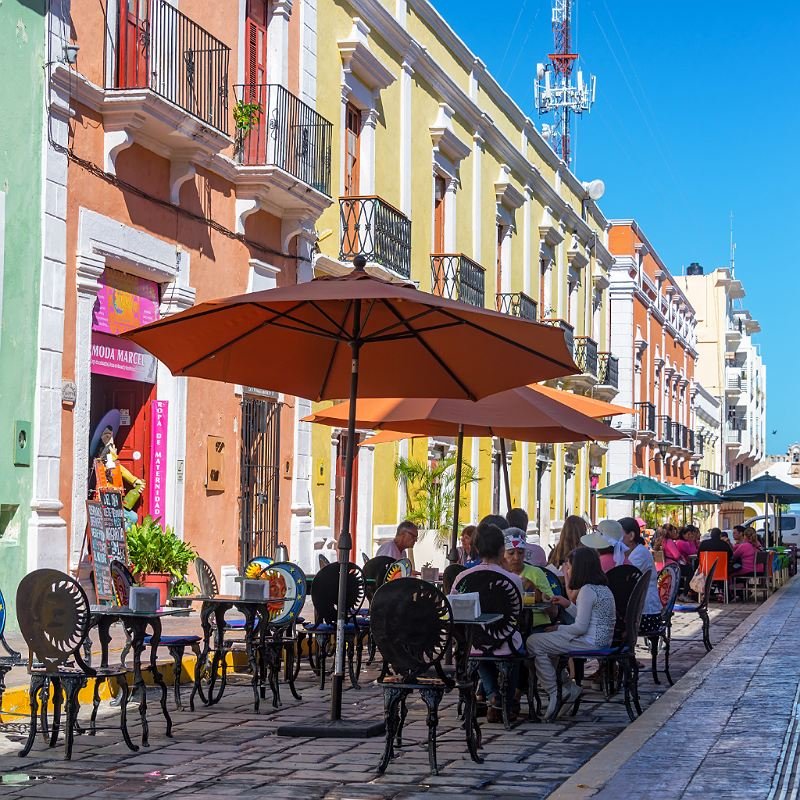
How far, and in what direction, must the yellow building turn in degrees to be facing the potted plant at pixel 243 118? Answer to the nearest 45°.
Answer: approximately 45° to its right

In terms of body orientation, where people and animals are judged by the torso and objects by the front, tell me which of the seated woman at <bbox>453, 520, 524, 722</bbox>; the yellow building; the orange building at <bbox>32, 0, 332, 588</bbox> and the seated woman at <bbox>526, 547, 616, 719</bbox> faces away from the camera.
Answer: the seated woman at <bbox>453, 520, 524, 722</bbox>

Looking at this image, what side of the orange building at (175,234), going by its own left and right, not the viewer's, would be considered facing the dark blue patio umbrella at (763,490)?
left

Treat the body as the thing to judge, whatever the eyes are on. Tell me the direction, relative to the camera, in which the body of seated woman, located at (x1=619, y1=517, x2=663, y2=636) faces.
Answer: to the viewer's left

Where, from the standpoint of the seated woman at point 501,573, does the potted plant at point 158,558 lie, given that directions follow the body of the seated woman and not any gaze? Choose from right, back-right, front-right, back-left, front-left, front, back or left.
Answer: front-left

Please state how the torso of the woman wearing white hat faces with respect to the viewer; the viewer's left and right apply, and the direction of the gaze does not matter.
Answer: facing to the left of the viewer

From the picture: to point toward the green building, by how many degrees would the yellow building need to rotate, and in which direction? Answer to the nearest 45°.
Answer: approximately 45° to its right

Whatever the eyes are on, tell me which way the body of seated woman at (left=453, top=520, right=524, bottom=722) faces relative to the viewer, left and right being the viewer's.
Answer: facing away from the viewer

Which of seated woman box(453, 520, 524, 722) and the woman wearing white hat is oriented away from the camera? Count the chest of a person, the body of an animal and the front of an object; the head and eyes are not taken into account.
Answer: the seated woman

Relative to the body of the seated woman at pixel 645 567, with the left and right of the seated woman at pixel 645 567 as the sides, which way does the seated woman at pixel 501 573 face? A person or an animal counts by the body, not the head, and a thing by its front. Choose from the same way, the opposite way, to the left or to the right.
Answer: to the right

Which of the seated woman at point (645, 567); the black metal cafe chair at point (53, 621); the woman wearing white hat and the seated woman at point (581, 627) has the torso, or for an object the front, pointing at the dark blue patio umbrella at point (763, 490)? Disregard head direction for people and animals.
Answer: the black metal cafe chair

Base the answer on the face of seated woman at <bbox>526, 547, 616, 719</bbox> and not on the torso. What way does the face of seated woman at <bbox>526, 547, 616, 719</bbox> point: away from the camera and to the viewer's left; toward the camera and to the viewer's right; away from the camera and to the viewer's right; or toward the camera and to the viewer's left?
away from the camera and to the viewer's left

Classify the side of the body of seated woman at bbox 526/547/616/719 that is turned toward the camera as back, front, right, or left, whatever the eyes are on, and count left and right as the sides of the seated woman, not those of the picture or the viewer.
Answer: left

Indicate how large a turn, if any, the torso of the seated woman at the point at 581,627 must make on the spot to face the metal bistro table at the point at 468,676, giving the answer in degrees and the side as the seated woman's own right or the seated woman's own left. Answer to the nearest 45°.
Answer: approximately 45° to the seated woman's own left
